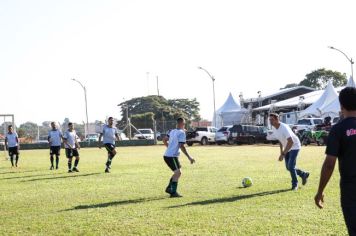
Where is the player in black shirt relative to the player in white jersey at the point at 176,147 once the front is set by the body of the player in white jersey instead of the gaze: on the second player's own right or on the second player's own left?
on the second player's own right

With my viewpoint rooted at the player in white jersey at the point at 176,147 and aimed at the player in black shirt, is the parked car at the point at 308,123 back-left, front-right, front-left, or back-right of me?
back-left

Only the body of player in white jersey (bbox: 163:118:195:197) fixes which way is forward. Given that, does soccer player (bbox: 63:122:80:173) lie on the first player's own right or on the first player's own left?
on the first player's own left

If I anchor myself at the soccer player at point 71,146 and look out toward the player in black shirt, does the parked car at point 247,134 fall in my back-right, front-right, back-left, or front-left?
back-left
